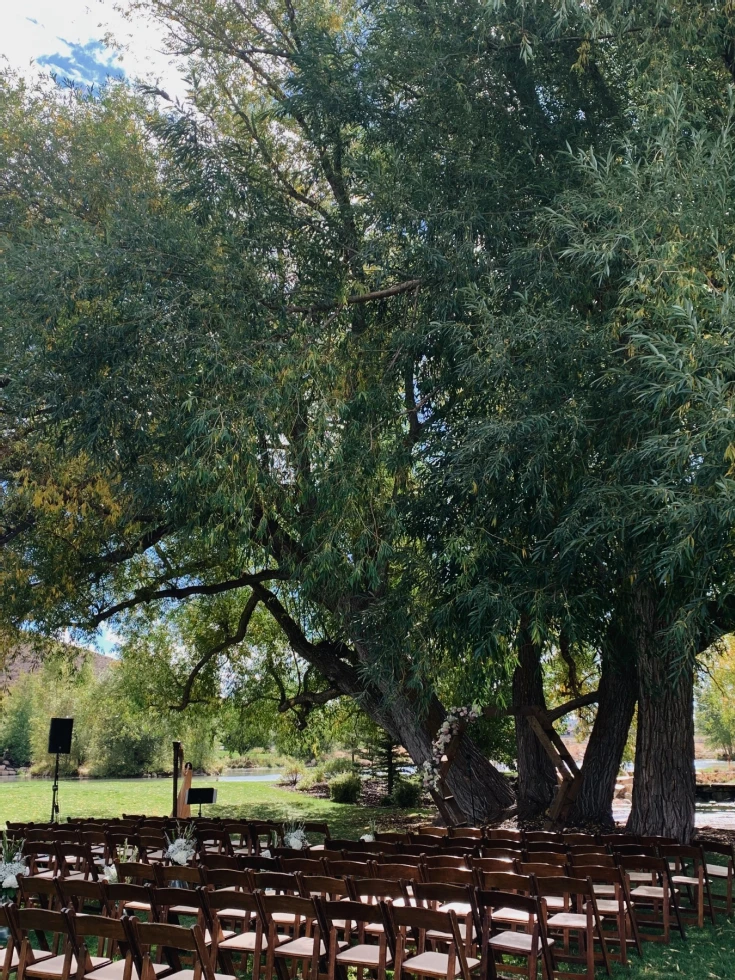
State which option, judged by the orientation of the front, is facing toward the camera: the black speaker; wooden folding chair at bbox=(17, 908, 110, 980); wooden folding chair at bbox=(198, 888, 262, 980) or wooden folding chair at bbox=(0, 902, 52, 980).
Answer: the black speaker

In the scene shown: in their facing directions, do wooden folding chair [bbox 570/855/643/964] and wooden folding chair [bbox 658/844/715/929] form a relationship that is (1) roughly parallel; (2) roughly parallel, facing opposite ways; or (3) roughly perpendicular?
roughly parallel

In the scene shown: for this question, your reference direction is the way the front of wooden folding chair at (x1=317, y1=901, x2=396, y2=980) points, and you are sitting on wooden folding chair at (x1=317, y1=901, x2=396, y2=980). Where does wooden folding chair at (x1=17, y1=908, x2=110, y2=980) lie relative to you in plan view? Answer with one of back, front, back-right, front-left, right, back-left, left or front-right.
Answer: back-left

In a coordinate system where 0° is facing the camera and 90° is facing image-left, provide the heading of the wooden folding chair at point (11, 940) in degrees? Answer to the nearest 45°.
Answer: approximately 225°

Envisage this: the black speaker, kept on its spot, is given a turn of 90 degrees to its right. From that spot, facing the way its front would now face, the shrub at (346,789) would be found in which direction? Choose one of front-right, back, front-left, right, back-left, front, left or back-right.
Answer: back-right

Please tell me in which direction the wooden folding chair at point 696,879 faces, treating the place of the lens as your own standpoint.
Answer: facing away from the viewer and to the right of the viewer

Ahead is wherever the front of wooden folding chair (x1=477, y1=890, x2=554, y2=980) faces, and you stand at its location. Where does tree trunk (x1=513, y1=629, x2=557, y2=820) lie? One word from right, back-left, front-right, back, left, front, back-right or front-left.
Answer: front-left

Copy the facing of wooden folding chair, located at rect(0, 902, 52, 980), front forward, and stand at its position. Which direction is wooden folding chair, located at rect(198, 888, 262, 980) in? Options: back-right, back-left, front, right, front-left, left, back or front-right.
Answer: front-right

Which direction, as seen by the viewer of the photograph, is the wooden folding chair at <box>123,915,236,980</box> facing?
facing away from the viewer and to the right of the viewer

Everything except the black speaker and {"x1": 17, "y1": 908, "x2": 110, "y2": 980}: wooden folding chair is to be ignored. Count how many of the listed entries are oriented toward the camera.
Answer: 1

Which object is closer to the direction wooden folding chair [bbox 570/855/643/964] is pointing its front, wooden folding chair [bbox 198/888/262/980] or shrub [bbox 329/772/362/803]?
the shrub

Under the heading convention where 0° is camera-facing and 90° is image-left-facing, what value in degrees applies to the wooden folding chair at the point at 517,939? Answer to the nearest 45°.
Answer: approximately 225°

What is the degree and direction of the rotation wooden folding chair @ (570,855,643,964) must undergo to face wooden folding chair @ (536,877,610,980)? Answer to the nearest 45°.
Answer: approximately 135° to its right

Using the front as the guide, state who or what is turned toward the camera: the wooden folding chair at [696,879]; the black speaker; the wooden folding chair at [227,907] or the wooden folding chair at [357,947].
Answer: the black speaker

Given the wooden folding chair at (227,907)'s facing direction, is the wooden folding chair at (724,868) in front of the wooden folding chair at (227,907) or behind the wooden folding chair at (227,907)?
in front
